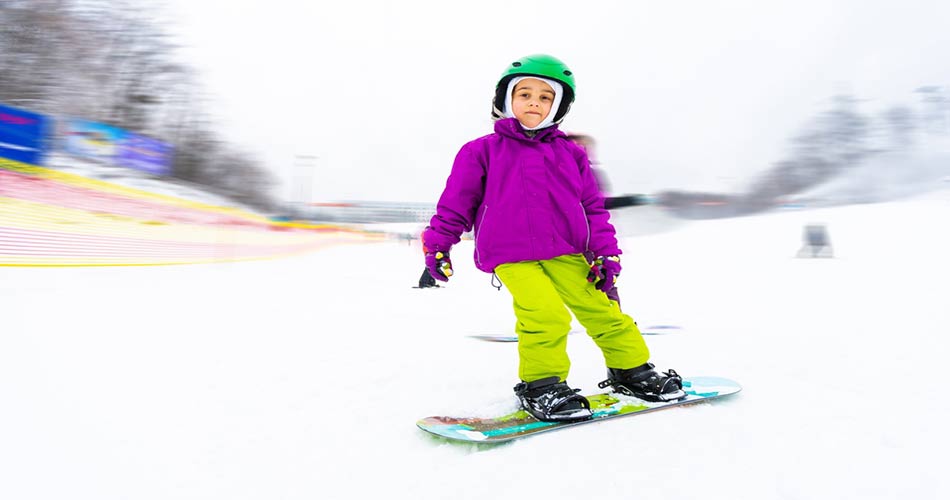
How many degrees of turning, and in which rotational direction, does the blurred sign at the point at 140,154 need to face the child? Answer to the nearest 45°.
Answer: approximately 45° to its right

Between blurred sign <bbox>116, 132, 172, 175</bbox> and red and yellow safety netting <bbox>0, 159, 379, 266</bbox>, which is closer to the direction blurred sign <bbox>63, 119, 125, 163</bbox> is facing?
the red and yellow safety netting

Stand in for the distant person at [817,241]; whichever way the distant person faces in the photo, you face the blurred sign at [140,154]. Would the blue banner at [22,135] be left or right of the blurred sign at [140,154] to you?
left

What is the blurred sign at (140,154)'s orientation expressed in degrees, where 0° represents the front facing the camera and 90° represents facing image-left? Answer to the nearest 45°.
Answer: approximately 315°

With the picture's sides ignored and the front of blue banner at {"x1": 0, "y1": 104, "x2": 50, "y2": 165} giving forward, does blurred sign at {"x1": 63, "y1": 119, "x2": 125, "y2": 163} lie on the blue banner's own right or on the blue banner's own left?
on the blue banner's own left

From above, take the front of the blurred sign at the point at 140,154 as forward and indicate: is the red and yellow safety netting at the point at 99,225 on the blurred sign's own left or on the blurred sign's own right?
on the blurred sign's own right
